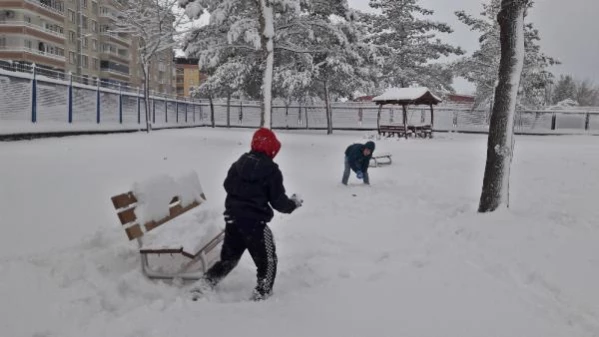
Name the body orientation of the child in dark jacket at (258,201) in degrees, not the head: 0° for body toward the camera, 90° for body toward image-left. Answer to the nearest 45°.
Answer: approximately 225°

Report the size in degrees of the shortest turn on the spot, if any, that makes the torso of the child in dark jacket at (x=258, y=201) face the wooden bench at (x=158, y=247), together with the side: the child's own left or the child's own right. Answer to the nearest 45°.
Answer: approximately 90° to the child's own left

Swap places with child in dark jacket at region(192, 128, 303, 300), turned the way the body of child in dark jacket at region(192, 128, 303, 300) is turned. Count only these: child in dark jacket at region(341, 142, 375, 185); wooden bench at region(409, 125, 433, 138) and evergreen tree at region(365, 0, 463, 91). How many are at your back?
0

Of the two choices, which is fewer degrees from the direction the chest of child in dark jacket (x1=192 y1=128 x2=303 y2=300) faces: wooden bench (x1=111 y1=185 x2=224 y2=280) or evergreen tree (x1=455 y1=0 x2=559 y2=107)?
the evergreen tree

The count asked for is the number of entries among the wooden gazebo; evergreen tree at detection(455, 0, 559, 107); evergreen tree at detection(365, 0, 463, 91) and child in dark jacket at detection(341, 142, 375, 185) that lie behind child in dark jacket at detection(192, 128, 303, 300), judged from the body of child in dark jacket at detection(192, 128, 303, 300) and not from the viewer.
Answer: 0

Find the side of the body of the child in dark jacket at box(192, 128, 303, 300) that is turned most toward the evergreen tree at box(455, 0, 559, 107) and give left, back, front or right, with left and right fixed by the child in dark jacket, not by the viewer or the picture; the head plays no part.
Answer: front

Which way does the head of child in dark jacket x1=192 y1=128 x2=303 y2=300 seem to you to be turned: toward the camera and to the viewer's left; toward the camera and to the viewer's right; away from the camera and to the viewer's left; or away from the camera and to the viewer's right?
away from the camera and to the viewer's right

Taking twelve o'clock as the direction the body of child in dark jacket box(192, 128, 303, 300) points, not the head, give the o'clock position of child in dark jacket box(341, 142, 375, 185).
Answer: child in dark jacket box(341, 142, 375, 185) is roughly at 11 o'clock from child in dark jacket box(192, 128, 303, 300).

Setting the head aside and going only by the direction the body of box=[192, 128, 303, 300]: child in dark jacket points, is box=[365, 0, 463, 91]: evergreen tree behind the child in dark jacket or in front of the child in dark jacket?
in front

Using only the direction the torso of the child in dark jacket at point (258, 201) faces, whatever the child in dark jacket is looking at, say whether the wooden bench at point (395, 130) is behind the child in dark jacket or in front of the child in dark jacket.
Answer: in front

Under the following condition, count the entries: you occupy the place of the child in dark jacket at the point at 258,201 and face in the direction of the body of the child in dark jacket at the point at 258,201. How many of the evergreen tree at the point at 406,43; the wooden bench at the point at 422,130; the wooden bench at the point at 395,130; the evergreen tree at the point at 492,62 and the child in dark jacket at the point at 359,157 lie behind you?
0

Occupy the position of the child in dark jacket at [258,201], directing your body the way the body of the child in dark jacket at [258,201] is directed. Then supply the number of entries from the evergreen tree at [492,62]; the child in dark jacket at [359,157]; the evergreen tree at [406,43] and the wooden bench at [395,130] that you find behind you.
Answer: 0

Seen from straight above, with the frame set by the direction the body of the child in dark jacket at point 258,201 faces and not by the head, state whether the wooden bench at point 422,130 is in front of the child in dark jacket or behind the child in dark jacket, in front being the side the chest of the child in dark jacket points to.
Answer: in front
